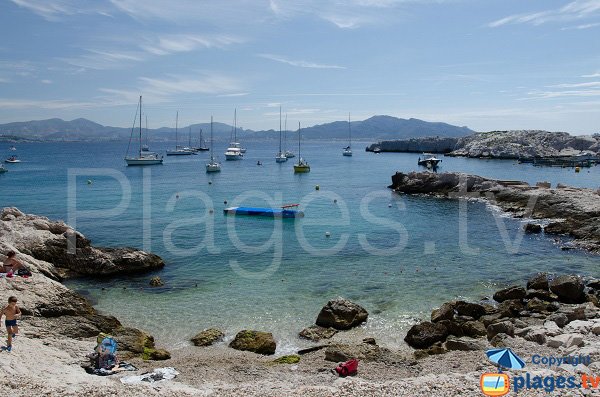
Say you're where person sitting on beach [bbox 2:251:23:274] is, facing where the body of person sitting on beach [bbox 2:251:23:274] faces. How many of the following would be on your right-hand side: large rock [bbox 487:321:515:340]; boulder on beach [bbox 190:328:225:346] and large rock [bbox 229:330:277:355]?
3

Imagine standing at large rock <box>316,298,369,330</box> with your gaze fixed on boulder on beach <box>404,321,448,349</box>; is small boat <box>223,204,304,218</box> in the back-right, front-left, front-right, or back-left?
back-left

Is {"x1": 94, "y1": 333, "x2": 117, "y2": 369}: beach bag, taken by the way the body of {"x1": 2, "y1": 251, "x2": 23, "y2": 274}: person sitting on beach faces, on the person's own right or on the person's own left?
on the person's own right

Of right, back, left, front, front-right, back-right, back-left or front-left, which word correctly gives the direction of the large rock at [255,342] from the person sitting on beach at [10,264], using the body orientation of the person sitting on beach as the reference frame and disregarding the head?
right

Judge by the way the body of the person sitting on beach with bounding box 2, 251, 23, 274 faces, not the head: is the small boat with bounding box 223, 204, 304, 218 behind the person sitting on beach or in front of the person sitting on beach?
in front

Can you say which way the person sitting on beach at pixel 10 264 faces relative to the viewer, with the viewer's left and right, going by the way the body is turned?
facing away from the viewer and to the right of the viewer
